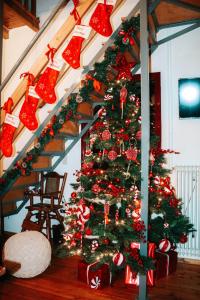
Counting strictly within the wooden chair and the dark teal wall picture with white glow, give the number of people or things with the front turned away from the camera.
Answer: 0

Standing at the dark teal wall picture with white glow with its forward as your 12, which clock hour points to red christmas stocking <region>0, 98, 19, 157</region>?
The red christmas stocking is roughly at 2 o'clock from the dark teal wall picture with white glow.

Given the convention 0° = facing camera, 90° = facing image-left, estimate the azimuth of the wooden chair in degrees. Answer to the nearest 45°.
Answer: approximately 45°

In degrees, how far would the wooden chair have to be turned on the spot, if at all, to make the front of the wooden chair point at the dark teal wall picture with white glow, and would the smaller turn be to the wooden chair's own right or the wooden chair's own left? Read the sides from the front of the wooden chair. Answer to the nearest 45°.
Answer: approximately 135° to the wooden chair's own left

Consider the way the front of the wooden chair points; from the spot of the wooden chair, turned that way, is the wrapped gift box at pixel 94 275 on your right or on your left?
on your left

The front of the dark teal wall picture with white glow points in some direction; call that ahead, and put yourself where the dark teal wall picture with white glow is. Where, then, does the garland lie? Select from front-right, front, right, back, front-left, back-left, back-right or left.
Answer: front-right

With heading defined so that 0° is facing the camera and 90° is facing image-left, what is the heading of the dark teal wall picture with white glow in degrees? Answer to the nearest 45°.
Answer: approximately 0°

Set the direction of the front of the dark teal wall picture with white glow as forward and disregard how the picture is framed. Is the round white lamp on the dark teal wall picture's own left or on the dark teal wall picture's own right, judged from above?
on the dark teal wall picture's own right
